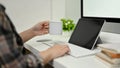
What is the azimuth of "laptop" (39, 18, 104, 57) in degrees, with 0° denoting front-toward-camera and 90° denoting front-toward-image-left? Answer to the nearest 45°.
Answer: approximately 45°
